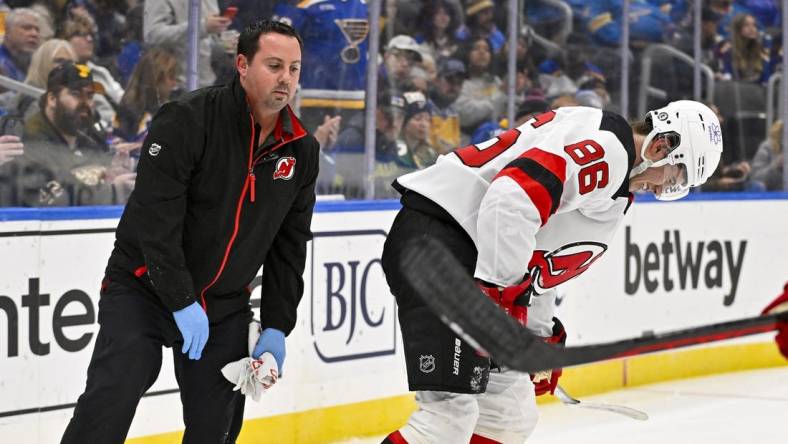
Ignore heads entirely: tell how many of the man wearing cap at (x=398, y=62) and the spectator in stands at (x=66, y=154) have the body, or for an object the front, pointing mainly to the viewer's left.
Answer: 0

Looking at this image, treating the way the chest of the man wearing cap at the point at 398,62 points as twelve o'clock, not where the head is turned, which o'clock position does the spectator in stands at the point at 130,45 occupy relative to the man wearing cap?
The spectator in stands is roughly at 3 o'clock from the man wearing cap.

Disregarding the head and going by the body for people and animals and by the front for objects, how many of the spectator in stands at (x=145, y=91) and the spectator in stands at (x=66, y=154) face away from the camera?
0

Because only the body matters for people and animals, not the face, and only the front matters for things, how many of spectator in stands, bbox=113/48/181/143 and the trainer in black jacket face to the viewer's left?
0

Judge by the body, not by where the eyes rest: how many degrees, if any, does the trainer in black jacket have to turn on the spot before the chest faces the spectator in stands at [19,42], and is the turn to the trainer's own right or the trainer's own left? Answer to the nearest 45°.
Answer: approximately 180°

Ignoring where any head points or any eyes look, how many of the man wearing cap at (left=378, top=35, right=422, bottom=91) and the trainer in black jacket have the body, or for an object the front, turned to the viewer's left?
0

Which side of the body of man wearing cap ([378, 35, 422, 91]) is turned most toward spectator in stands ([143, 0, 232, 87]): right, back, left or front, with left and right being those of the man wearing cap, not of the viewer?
right

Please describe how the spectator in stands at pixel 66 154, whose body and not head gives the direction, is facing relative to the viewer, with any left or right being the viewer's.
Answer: facing the viewer and to the right of the viewer

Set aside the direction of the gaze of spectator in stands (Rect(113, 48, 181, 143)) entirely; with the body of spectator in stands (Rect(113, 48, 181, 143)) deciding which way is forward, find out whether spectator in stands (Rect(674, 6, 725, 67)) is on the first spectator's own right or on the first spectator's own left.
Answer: on the first spectator's own left

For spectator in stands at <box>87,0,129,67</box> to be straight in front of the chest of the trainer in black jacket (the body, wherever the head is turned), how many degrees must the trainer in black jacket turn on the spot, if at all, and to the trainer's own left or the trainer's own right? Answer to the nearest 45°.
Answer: approximately 135° to the trainer's own left
